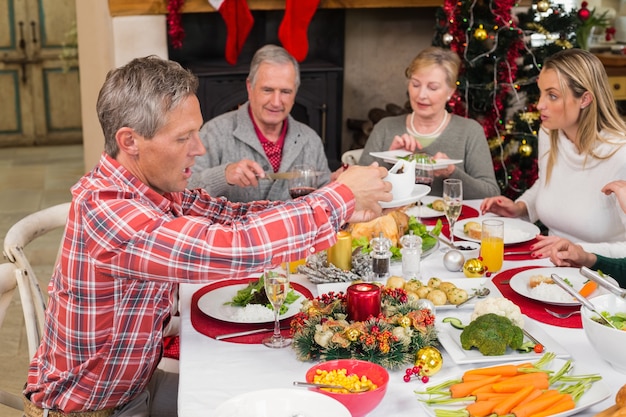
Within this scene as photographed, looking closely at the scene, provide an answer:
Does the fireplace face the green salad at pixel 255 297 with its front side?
yes

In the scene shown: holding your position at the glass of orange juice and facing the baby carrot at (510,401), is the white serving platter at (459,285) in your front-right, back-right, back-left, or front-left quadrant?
front-right

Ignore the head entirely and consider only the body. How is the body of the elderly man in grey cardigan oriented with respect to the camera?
toward the camera

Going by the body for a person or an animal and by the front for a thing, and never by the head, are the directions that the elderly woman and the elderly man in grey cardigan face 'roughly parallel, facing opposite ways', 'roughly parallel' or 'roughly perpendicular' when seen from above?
roughly parallel

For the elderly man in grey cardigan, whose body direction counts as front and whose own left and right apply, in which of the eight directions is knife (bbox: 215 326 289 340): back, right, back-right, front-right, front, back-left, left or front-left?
front

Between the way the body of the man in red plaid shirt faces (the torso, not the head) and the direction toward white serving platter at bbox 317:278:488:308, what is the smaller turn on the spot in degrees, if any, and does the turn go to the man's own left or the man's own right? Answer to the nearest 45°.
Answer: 0° — they already face it

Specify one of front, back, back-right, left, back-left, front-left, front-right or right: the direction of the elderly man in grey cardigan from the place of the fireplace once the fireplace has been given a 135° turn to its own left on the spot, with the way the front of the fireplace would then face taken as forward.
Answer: back-right

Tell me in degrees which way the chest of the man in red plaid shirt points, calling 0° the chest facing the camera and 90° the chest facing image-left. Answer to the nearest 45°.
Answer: approximately 270°

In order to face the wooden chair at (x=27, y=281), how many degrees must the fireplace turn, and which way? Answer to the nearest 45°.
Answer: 0° — it already faces it

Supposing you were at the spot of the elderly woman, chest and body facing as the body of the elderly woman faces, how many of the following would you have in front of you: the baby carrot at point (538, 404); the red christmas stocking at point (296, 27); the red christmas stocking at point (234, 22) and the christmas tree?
1

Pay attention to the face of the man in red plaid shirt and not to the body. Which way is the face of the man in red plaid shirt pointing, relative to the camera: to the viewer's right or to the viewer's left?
to the viewer's right

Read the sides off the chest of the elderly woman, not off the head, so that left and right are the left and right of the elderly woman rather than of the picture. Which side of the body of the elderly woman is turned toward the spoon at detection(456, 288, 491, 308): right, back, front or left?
front

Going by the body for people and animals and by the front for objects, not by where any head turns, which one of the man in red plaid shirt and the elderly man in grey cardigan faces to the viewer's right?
the man in red plaid shirt

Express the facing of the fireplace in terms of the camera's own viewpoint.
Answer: facing the viewer

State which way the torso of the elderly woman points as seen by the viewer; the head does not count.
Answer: toward the camera

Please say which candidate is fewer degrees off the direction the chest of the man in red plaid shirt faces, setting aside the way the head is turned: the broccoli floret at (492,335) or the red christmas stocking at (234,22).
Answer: the broccoli floret

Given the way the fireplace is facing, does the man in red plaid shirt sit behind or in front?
in front

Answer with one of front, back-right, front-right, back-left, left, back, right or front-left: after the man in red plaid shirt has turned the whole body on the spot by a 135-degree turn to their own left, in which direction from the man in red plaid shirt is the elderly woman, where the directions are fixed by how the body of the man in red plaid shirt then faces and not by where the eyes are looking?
right

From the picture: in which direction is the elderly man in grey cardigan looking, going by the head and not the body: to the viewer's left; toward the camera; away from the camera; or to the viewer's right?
toward the camera

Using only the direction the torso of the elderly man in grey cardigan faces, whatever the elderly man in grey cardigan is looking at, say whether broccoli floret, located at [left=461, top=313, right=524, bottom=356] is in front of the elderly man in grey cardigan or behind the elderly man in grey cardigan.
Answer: in front
